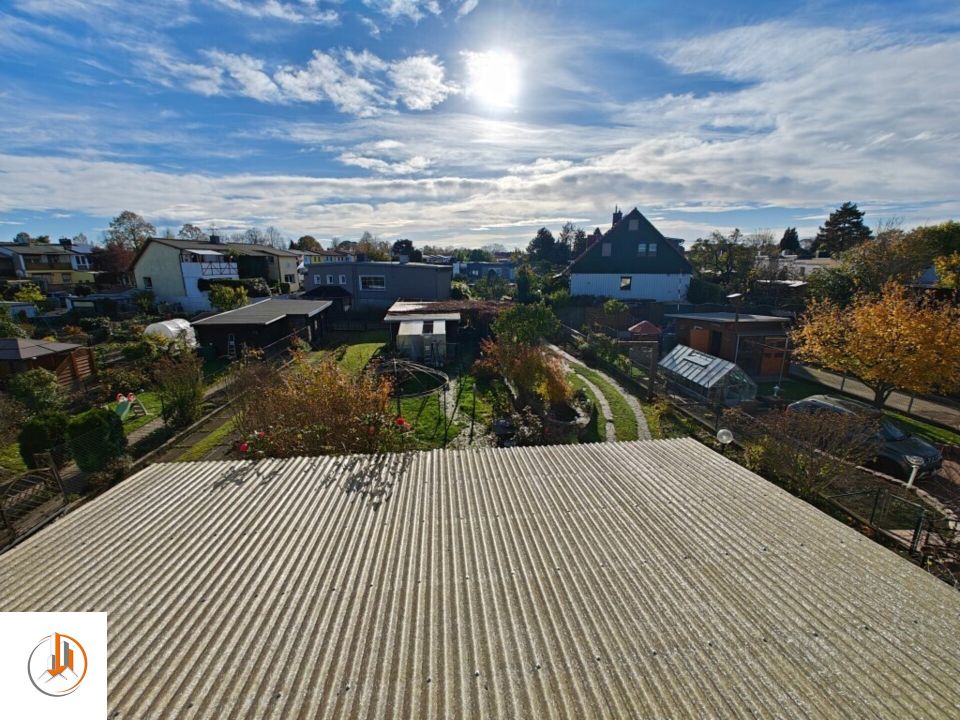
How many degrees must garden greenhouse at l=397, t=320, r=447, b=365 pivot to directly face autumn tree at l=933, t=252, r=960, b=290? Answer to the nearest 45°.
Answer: approximately 90° to its left

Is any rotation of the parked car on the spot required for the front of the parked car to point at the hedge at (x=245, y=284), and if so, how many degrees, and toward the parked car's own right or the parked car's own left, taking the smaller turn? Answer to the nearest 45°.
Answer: approximately 135° to the parked car's own right

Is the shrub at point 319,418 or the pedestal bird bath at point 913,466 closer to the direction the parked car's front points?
the pedestal bird bath

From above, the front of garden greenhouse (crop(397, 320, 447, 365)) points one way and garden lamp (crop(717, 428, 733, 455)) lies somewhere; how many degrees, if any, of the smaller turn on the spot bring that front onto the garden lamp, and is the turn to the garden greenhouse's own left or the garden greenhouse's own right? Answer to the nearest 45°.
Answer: approximately 45° to the garden greenhouse's own left

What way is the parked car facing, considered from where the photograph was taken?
facing the viewer and to the right of the viewer

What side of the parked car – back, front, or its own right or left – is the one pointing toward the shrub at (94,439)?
right

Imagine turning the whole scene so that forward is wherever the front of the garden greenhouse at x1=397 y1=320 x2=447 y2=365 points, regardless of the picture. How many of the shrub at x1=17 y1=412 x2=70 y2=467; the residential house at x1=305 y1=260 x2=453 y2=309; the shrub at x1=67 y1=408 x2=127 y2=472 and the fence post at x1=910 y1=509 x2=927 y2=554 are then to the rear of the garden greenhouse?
1
